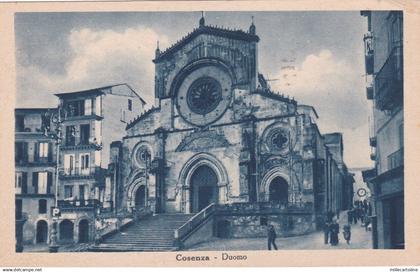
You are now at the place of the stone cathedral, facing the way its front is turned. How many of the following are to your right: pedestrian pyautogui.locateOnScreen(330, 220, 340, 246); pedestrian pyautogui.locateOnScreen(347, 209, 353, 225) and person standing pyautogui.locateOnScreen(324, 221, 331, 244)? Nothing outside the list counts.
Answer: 0

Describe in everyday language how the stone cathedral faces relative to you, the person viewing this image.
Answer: facing the viewer and to the left of the viewer

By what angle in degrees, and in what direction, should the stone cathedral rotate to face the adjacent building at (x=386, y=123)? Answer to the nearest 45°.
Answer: approximately 90° to its left

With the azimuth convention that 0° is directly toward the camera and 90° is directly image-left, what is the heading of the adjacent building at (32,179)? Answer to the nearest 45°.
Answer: approximately 0°

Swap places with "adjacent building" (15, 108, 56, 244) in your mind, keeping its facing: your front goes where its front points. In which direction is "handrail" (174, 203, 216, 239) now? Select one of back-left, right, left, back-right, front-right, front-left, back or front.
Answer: left

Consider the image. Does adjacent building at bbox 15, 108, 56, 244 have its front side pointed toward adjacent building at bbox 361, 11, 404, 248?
no

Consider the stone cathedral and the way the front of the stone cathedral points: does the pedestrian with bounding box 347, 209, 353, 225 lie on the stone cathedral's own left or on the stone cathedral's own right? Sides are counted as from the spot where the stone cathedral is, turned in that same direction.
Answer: on the stone cathedral's own left

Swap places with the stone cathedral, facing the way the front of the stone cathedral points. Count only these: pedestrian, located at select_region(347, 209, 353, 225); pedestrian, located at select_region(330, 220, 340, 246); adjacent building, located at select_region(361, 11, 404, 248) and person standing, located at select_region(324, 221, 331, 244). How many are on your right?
0

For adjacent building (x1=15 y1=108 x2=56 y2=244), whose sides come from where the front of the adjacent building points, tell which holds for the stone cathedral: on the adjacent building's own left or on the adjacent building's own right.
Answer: on the adjacent building's own left

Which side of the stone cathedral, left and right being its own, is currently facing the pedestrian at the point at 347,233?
left

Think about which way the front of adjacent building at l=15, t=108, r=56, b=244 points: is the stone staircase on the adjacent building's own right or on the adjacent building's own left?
on the adjacent building's own left

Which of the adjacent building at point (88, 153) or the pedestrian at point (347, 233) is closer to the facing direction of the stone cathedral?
the adjacent building
